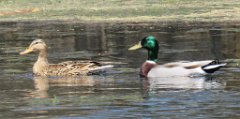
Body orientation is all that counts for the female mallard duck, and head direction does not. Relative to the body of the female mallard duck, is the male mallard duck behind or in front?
behind

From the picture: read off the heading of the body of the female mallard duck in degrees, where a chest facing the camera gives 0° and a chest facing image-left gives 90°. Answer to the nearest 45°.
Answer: approximately 90°

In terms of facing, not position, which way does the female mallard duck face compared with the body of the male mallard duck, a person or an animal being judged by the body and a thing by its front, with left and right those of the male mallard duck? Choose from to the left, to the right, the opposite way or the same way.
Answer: the same way

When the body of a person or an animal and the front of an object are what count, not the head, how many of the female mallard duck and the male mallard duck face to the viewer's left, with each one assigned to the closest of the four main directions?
2

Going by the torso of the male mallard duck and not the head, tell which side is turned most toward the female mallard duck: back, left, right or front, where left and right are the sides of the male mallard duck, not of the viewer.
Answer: front

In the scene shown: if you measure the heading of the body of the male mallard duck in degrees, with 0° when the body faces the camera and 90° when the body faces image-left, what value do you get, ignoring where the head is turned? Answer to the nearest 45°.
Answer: approximately 90°
